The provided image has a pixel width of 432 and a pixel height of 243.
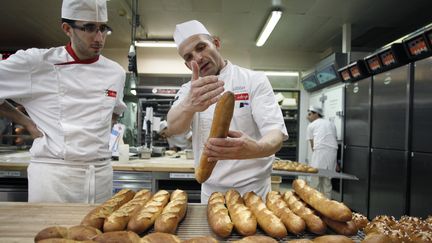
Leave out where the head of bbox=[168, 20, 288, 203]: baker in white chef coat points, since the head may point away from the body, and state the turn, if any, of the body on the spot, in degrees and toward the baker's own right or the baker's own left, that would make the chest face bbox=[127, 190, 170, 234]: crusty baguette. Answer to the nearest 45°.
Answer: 0° — they already face it

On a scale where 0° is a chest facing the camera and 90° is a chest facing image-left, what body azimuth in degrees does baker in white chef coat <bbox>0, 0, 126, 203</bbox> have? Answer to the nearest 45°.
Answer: approximately 315°
